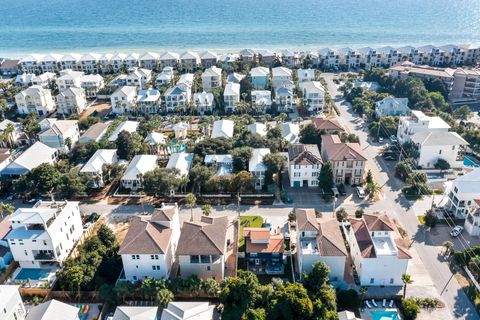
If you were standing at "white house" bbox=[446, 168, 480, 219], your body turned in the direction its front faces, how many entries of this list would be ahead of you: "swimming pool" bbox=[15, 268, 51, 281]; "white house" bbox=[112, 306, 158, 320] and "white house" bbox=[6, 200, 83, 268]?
3

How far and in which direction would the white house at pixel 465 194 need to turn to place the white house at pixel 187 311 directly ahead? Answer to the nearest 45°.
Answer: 0° — it already faces it

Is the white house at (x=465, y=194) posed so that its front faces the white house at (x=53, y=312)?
yes

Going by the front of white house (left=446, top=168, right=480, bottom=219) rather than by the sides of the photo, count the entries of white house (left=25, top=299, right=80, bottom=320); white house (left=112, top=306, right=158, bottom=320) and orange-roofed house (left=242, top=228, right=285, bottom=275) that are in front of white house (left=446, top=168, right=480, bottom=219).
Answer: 3

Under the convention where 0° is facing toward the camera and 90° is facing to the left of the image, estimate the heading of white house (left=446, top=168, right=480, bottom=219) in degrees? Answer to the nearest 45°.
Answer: approximately 45°

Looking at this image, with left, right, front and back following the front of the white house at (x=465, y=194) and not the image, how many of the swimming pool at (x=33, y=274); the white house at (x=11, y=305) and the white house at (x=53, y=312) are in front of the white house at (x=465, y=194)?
3

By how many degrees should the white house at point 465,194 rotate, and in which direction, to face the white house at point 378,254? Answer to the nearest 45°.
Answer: approximately 45° to its left

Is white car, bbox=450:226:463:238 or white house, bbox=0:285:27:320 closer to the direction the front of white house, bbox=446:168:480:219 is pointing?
the white house

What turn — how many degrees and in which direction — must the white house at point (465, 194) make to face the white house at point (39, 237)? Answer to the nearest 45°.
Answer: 0° — it already faces it

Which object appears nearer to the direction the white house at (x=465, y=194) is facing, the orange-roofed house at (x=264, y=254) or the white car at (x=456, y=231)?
the orange-roofed house

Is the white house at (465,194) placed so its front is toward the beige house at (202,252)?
yes

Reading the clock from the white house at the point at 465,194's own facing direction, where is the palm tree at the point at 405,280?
The palm tree is roughly at 11 o'clock from the white house.

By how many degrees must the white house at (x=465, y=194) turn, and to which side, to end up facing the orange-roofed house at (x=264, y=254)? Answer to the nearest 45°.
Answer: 0° — it already faces it
